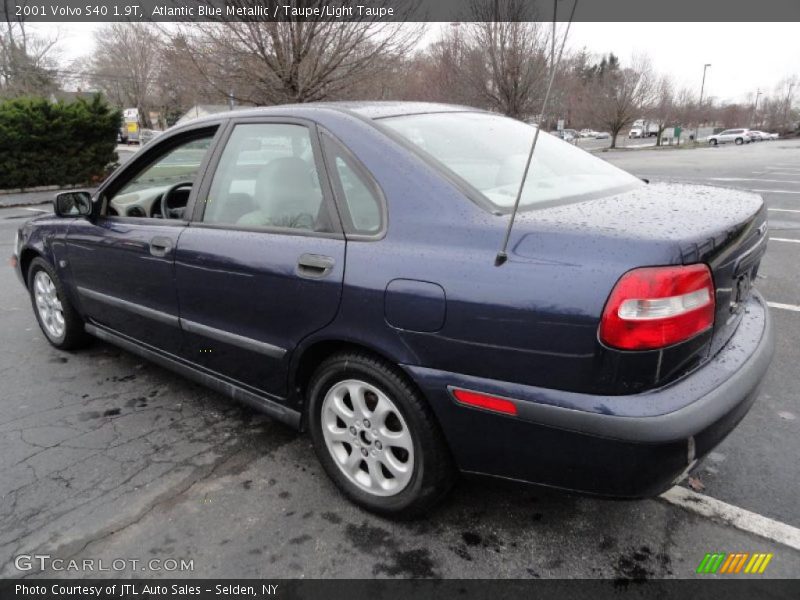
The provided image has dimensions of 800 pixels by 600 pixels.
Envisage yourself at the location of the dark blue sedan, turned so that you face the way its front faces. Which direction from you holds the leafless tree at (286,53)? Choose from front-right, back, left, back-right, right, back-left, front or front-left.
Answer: front-right

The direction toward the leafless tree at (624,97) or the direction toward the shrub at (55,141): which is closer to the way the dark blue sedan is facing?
the shrub

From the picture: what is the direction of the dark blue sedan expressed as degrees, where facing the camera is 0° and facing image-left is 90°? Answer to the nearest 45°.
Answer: approximately 135°

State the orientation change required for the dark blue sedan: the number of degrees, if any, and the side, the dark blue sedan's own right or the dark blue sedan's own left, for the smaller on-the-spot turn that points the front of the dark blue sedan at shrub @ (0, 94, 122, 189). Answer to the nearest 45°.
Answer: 0° — it already faces it

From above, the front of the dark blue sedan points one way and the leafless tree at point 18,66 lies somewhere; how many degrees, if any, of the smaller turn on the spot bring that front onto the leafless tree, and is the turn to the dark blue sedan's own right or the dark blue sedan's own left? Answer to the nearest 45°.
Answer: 0° — it already faces it

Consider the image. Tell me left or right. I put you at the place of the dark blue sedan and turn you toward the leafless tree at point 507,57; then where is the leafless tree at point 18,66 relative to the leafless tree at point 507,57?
left

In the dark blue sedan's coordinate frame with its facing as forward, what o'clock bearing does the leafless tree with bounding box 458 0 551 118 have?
The leafless tree is roughly at 2 o'clock from the dark blue sedan.

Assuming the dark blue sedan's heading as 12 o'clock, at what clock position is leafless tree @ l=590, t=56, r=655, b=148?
The leafless tree is roughly at 2 o'clock from the dark blue sedan.

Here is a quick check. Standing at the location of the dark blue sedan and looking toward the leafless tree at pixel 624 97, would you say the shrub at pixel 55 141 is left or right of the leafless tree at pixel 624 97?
left
